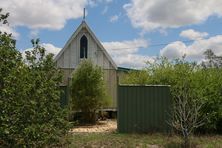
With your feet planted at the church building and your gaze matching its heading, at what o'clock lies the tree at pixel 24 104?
The tree is roughly at 12 o'clock from the church building.

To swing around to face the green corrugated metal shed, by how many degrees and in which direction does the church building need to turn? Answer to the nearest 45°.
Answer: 0° — it already faces it

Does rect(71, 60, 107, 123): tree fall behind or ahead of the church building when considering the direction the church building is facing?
ahead

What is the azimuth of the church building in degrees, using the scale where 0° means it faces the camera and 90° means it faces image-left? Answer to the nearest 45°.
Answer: approximately 0°
